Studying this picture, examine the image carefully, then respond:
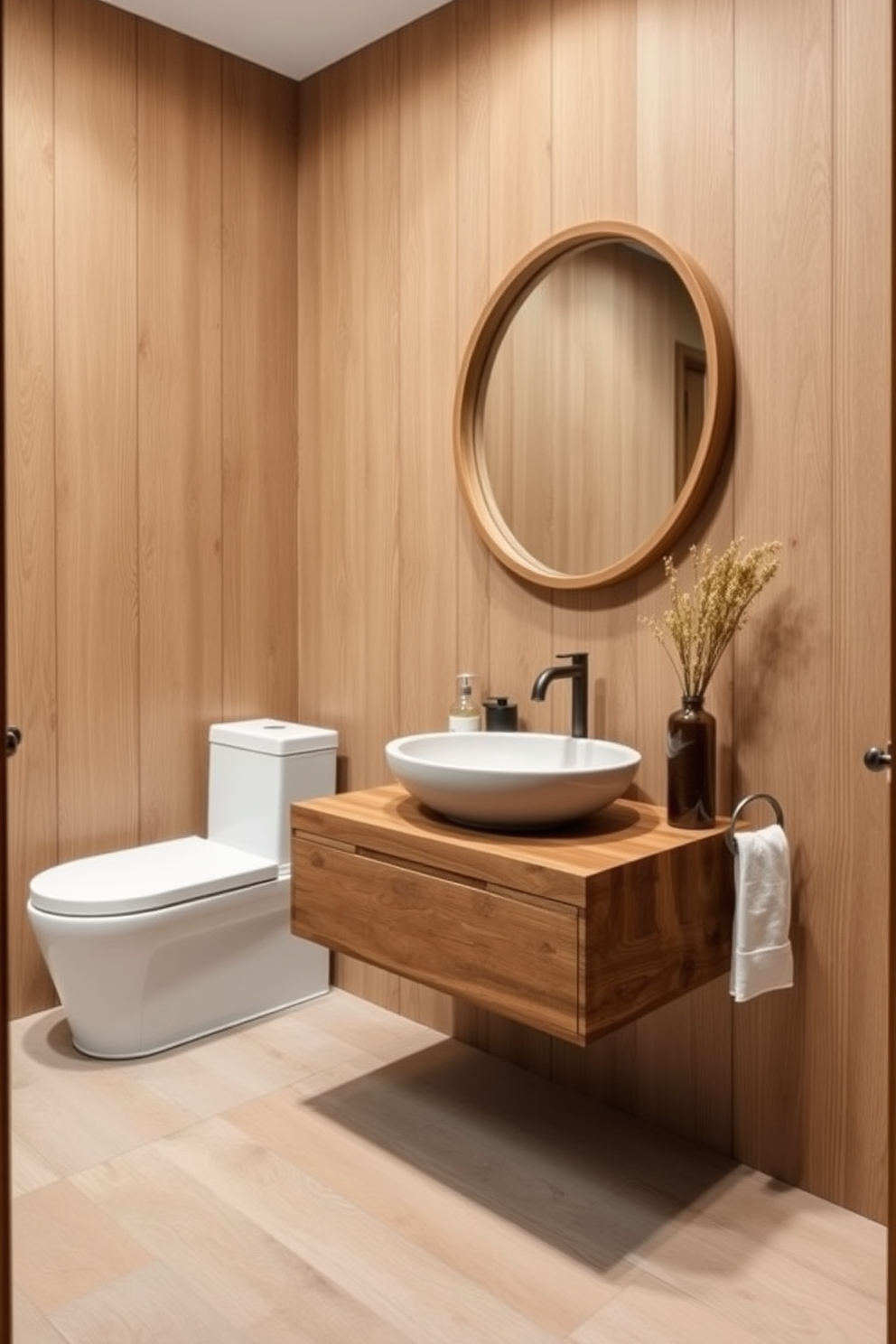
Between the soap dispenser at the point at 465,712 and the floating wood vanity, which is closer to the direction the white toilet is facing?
the floating wood vanity

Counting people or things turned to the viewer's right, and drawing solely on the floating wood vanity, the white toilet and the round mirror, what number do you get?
0

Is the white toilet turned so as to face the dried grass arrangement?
no

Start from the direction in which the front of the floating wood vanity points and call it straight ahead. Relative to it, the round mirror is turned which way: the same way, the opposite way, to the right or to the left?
the same way

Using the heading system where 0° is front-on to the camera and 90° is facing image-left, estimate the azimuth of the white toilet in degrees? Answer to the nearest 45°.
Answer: approximately 45°

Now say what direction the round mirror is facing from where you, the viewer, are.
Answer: facing the viewer and to the left of the viewer

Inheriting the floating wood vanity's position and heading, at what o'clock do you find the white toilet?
The white toilet is roughly at 3 o'clock from the floating wood vanity.

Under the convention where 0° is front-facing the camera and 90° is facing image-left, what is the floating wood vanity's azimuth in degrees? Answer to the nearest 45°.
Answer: approximately 45°
